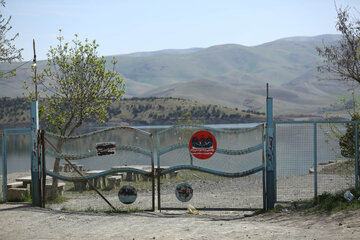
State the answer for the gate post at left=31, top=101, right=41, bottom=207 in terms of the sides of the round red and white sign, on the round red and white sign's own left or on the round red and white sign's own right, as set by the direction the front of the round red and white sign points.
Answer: on the round red and white sign's own right

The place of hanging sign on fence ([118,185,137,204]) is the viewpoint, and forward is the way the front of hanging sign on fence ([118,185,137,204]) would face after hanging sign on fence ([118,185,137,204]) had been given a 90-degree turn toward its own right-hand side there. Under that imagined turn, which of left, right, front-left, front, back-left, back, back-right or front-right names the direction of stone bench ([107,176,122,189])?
right

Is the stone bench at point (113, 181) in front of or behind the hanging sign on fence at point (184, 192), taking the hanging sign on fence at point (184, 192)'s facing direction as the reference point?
behind

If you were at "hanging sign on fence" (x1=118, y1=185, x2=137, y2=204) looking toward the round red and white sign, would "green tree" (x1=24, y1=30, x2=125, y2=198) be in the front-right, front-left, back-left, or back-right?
back-left

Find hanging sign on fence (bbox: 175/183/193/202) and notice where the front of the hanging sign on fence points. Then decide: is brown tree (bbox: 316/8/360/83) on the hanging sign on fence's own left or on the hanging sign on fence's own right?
on the hanging sign on fence's own left

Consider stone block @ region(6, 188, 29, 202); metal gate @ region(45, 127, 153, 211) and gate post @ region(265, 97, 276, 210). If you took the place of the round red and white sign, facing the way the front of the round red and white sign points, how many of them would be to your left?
1

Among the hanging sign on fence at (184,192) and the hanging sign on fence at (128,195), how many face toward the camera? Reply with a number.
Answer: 2

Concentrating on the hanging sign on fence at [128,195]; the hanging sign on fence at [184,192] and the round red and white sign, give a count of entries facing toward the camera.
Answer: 3

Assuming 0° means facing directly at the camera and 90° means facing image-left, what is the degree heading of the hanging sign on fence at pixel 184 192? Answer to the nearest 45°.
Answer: approximately 0°

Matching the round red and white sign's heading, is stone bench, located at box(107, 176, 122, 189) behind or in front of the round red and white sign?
behind

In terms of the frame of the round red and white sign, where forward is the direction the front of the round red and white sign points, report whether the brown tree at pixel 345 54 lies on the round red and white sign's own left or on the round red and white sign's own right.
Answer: on the round red and white sign's own left
